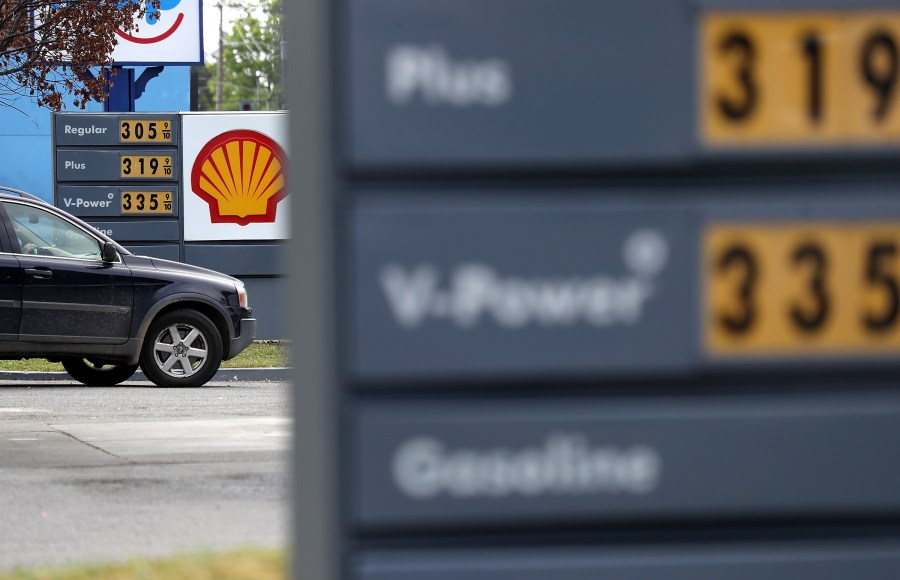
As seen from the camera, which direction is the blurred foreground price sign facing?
toward the camera

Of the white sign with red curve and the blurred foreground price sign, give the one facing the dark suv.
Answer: the white sign with red curve

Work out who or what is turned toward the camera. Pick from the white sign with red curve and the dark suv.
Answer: the white sign with red curve

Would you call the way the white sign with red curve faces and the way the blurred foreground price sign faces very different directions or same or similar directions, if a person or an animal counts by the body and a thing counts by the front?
same or similar directions

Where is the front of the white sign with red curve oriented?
toward the camera

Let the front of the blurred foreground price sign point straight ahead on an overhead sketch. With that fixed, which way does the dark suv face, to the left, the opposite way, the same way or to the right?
to the left

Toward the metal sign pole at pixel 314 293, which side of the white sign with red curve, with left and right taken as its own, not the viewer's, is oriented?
front

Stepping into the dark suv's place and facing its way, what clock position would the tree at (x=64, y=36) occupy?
The tree is roughly at 9 o'clock from the dark suv.

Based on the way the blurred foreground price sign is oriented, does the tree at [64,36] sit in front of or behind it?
behind

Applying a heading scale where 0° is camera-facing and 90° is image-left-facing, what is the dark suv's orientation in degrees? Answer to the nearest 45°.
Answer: approximately 270°

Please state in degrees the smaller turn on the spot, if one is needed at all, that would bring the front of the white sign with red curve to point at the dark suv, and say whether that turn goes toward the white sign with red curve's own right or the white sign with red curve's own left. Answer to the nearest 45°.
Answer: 0° — it already faces it

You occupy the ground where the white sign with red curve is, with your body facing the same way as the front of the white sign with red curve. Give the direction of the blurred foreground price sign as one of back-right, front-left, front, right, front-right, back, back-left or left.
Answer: front

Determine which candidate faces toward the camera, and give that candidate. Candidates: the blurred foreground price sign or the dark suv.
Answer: the blurred foreground price sign

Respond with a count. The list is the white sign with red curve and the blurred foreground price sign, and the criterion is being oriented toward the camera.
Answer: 2

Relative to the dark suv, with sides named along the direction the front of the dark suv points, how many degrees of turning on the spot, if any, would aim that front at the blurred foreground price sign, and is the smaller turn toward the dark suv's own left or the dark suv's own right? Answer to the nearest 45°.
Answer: approximately 90° to the dark suv's own right

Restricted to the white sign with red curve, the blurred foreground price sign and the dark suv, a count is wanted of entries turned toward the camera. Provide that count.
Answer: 2

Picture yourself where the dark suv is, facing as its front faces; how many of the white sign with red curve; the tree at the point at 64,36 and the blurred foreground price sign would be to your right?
1

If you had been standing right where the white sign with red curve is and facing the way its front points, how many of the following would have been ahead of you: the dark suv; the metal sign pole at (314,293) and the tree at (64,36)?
3

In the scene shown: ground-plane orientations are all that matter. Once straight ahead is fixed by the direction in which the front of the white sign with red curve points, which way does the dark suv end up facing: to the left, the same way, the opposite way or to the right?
to the left
